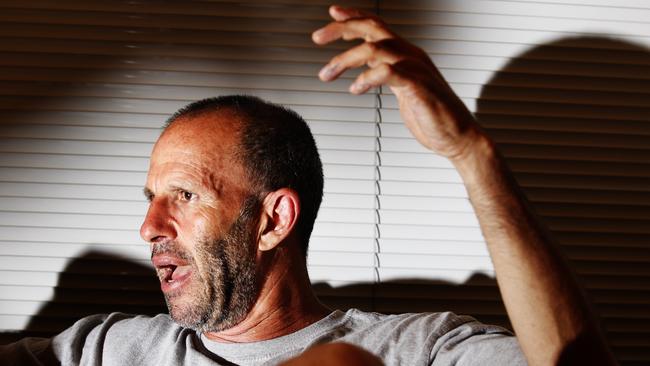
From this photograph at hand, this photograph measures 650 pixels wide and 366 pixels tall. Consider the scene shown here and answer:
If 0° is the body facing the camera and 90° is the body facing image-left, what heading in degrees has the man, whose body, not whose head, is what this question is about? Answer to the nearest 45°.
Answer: approximately 45°
